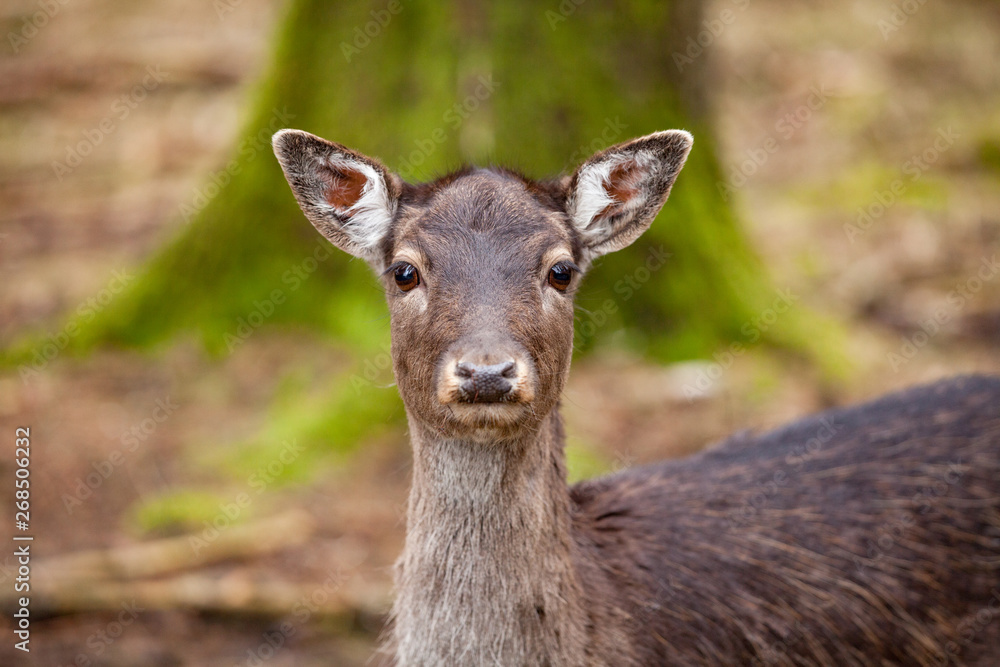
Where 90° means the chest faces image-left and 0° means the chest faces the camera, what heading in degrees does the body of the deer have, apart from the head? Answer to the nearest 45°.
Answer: approximately 45°
